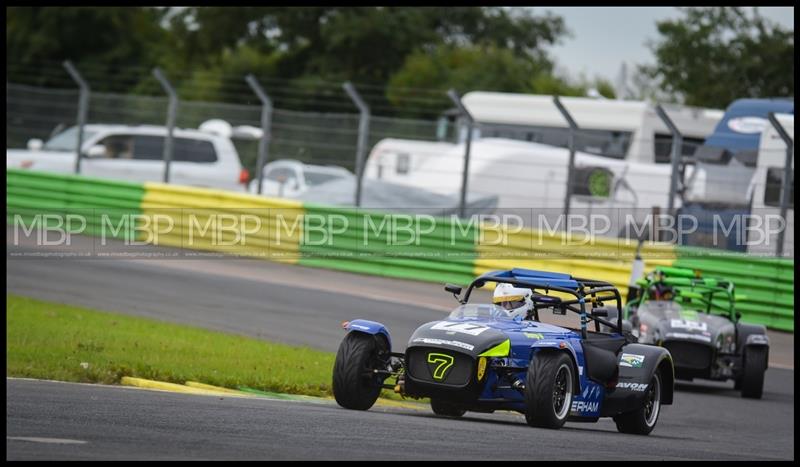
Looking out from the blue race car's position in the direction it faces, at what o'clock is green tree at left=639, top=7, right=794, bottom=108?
The green tree is roughly at 5 o'clock from the blue race car.

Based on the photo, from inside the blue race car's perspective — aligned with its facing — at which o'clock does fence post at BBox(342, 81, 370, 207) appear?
The fence post is roughly at 4 o'clock from the blue race car.

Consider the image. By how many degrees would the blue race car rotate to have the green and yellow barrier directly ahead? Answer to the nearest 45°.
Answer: approximately 135° to its right

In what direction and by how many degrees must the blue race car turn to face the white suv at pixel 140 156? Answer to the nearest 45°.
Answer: approximately 90° to its right

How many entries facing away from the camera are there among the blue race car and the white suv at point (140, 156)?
0

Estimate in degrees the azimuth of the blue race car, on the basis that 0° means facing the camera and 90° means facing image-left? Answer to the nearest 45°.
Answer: approximately 45°

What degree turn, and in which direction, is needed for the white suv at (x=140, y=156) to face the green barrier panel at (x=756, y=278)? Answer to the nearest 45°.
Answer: approximately 135° to its left

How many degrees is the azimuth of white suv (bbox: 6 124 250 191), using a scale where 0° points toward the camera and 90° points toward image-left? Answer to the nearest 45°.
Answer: approximately 90°
